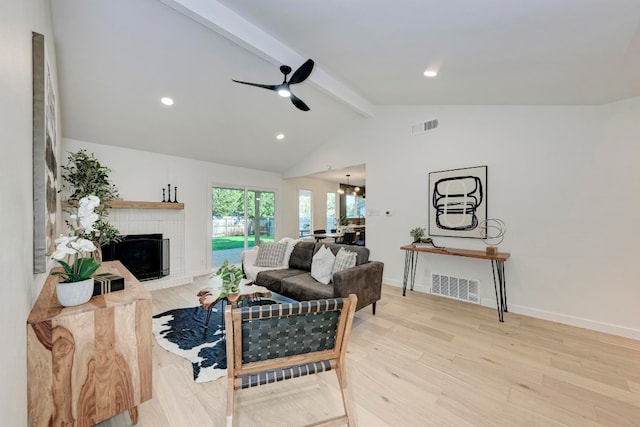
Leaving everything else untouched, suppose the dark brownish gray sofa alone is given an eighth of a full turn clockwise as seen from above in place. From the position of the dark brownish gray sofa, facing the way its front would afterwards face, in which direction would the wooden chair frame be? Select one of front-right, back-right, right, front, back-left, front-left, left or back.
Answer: left

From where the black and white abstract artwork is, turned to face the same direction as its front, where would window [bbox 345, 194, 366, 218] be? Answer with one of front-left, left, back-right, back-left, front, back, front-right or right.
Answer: right

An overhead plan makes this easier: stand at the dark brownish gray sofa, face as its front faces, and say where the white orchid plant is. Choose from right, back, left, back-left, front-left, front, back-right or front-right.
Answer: front

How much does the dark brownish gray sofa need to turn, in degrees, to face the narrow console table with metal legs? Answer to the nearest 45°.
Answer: approximately 135° to its left

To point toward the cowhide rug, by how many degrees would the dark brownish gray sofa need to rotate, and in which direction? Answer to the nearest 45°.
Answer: approximately 45° to its right

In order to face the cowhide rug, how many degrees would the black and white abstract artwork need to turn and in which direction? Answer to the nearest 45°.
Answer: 0° — it already faces it

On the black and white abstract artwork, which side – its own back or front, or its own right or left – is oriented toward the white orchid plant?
front

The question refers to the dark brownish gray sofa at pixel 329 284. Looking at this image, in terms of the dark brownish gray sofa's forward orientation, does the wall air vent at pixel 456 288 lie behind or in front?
behind

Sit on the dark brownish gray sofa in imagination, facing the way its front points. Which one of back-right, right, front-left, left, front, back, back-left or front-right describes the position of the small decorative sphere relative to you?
back-left

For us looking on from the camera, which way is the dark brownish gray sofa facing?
facing the viewer and to the left of the viewer

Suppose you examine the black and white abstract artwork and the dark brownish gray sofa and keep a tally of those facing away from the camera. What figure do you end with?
0
